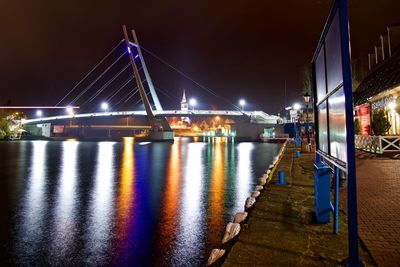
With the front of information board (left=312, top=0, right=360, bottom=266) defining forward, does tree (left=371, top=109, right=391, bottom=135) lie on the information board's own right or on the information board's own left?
on the information board's own right

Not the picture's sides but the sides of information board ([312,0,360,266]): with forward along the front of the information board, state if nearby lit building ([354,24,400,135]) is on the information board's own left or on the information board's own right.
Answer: on the information board's own right

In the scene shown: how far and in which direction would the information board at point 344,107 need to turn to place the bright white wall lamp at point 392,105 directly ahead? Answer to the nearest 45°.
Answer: approximately 90° to its right

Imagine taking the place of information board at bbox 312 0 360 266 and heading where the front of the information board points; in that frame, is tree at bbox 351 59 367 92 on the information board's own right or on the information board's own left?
on the information board's own right

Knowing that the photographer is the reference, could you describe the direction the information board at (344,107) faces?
facing to the left of the viewer
